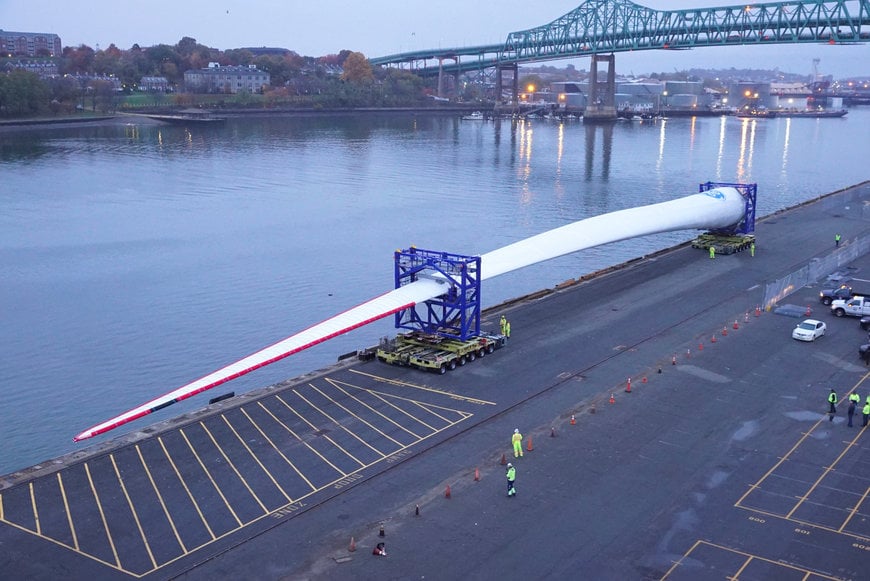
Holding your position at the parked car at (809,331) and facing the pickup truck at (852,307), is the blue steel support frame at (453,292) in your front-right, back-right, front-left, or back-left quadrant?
back-left

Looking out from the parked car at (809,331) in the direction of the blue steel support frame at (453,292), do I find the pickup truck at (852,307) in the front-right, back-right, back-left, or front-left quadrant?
back-right

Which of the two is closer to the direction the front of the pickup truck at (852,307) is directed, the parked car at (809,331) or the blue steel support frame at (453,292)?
the blue steel support frame

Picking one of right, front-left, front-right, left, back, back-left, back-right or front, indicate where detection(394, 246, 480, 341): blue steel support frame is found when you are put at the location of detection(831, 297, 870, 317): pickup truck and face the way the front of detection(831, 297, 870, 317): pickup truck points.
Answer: front-left

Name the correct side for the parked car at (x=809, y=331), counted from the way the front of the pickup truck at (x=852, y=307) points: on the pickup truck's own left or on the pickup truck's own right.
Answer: on the pickup truck's own left

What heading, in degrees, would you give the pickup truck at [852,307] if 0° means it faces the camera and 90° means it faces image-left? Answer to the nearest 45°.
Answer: approximately 90°
